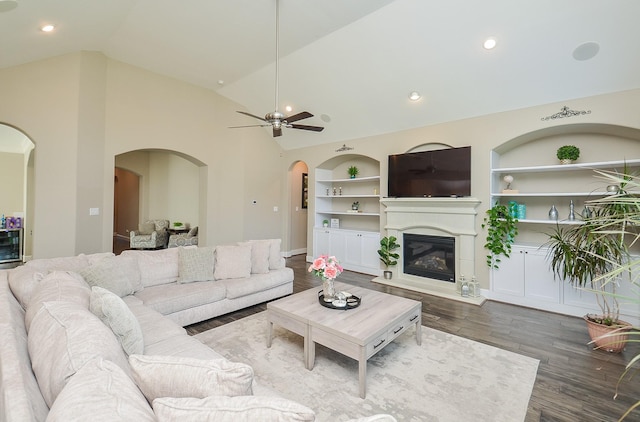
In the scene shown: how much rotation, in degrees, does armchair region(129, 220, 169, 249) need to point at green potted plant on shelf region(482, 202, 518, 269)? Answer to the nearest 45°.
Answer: approximately 90° to its left

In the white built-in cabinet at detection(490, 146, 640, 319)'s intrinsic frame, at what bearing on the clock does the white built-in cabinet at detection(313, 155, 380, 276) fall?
the white built-in cabinet at detection(313, 155, 380, 276) is roughly at 3 o'clock from the white built-in cabinet at detection(490, 146, 640, 319).

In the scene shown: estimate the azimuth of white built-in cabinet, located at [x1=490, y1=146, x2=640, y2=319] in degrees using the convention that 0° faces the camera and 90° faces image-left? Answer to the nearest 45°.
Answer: approximately 0°

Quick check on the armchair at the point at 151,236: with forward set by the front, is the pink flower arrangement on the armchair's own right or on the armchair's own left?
on the armchair's own left

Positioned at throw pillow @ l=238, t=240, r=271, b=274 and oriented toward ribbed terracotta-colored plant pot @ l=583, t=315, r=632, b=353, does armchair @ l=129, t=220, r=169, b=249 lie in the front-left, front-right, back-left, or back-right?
back-left

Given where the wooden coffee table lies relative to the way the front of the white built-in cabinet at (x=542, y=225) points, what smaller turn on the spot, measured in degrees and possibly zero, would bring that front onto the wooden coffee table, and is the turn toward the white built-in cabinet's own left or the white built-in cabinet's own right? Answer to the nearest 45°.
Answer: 0° — it already faces it

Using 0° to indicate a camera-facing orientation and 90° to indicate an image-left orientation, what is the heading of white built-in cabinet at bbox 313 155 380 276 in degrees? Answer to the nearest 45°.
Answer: approximately 45°
